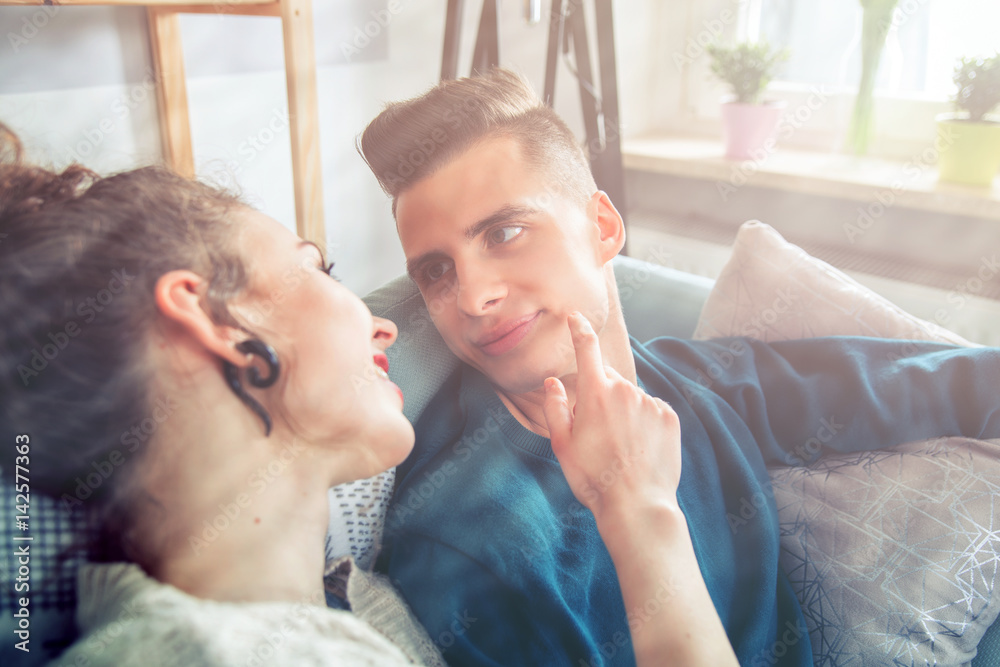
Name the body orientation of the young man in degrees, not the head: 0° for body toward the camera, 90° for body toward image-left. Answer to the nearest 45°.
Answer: approximately 0°

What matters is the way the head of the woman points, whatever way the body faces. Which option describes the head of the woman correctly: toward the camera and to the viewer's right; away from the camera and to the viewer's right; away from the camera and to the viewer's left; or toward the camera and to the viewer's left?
away from the camera and to the viewer's right

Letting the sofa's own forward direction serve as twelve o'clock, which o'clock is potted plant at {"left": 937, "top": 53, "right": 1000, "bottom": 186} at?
The potted plant is roughly at 7 o'clock from the sofa.

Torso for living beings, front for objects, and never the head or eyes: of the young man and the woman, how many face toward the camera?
1

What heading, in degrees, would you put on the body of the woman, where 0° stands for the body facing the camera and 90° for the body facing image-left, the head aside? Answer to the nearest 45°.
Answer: approximately 225°

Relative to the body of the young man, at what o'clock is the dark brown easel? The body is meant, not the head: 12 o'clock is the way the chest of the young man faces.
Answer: The dark brown easel is roughly at 6 o'clock from the young man.

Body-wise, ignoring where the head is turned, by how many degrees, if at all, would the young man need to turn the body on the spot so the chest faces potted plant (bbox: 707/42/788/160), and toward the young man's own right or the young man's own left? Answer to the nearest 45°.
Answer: approximately 180°
